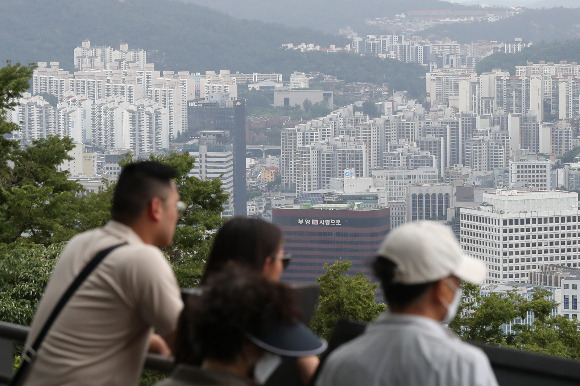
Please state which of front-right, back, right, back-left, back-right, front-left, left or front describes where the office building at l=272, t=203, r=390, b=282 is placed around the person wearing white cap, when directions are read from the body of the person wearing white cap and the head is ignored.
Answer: front-left

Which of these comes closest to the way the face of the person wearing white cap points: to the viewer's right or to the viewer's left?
to the viewer's right

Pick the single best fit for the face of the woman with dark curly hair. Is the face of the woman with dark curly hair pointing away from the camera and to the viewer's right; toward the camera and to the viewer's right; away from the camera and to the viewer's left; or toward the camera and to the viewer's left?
away from the camera and to the viewer's right

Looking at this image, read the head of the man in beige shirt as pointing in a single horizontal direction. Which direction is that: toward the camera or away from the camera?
away from the camera

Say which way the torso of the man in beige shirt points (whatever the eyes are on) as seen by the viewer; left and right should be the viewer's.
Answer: facing away from the viewer and to the right of the viewer

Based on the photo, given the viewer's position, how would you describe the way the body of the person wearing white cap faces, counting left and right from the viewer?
facing away from the viewer and to the right of the viewer

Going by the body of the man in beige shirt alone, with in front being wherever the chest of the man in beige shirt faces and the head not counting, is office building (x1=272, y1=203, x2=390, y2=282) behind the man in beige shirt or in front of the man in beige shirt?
in front

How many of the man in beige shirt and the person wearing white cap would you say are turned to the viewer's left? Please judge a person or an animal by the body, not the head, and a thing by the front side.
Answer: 0

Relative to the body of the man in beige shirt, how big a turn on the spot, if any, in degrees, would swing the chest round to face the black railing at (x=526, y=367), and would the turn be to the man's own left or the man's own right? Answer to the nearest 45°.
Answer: approximately 90° to the man's own right

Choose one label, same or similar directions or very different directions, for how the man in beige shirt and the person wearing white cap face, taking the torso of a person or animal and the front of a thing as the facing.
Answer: same or similar directions
